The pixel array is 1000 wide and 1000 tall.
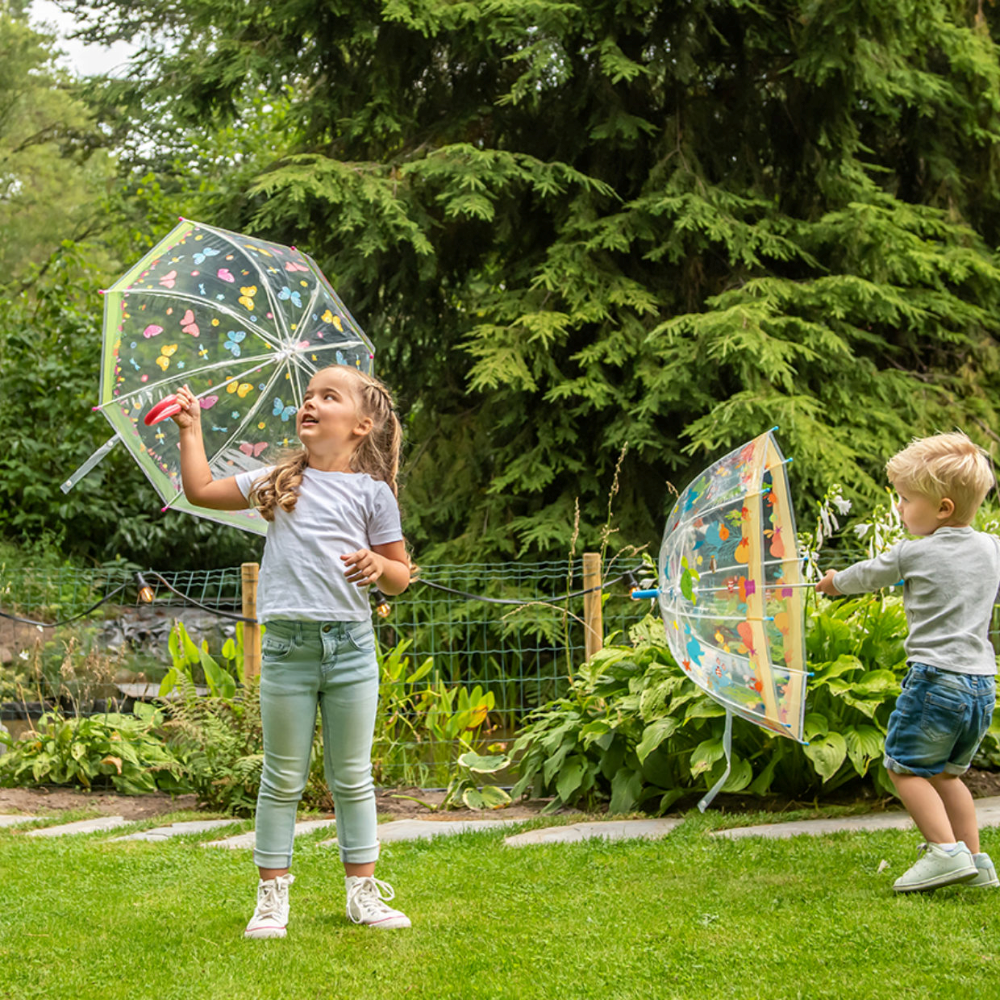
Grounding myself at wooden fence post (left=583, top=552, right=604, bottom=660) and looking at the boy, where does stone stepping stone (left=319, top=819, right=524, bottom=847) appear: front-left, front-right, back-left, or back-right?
front-right

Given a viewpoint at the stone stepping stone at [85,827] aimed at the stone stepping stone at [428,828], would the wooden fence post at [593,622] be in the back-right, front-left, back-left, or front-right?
front-left

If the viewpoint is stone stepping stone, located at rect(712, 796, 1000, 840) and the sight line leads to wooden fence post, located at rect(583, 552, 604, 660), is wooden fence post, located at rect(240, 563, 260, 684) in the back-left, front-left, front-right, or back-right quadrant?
front-left

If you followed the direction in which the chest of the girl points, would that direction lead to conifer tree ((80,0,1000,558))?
no

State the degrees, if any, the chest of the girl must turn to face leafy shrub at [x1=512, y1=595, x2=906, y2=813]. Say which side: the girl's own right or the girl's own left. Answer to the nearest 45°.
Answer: approximately 135° to the girl's own left

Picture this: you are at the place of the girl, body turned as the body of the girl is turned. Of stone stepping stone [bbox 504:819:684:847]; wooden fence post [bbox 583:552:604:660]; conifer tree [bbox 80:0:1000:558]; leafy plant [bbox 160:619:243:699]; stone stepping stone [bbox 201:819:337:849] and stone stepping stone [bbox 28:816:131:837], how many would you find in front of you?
0

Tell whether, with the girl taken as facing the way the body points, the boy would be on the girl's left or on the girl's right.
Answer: on the girl's left

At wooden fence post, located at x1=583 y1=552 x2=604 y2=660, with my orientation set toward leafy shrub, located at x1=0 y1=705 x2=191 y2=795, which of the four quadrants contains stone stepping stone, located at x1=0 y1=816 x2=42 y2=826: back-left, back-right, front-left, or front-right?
front-left

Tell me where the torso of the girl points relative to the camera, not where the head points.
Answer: toward the camera

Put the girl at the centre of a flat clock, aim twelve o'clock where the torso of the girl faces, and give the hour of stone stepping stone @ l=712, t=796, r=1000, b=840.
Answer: The stone stepping stone is roughly at 8 o'clock from the girl.

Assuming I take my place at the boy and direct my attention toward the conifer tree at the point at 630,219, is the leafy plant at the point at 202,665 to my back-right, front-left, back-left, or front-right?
front-left

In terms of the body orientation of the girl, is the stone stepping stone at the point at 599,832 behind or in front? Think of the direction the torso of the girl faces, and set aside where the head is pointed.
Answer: behind

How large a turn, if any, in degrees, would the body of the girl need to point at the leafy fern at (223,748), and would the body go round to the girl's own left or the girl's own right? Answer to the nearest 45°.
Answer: approximately 180°

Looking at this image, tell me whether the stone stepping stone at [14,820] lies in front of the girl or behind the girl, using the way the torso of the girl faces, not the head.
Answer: behind

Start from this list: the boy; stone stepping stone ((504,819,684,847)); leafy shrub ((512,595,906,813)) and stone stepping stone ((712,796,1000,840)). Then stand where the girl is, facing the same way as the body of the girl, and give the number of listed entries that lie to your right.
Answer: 0

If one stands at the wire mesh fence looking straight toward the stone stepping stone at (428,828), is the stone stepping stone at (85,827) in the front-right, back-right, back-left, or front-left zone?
front-right

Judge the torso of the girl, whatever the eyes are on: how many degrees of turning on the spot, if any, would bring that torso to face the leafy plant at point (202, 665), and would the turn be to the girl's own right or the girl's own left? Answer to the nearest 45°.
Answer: approximately 180°
